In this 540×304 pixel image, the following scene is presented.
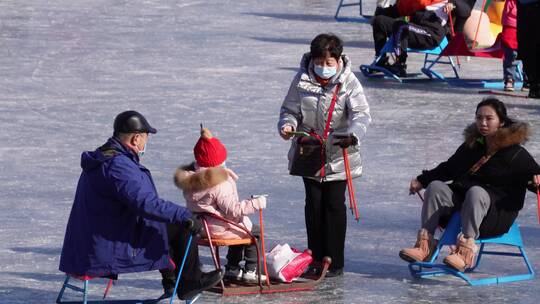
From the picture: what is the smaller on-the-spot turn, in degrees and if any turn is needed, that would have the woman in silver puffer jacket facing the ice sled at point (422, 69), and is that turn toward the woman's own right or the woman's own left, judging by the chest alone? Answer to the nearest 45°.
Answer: approximately 180°

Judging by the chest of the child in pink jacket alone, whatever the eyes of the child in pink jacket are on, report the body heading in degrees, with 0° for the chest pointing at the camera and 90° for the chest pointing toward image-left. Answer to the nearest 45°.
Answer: approximately 225°

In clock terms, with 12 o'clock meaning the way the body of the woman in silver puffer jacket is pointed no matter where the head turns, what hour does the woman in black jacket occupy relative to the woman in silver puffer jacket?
The woman in black jacket is roughly at 9 o'clock from the woman in silver puffer jacket.

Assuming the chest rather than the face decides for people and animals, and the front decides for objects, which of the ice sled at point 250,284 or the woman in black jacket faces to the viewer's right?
the ice sled

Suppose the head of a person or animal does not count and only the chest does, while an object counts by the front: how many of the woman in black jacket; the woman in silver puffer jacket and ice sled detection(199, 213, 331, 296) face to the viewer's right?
1

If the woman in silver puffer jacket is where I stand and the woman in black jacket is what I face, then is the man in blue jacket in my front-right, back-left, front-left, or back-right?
back-right

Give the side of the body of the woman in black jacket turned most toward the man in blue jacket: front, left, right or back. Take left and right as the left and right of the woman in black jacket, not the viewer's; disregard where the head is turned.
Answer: front

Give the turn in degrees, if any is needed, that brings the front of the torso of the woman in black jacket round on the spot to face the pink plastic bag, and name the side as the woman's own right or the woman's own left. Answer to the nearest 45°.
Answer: approximately 45° to the woman's own right

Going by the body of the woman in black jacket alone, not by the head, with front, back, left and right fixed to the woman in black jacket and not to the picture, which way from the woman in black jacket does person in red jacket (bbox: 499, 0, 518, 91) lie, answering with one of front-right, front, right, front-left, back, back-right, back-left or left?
back-right

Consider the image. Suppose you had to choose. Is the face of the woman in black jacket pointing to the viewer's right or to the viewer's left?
to the viewer's left

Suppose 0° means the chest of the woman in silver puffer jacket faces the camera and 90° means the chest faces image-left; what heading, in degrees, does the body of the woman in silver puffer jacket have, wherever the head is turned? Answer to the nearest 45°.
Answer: approximately 0°

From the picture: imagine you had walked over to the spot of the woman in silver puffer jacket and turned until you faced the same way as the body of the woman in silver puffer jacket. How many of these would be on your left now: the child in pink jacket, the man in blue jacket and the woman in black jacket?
1
